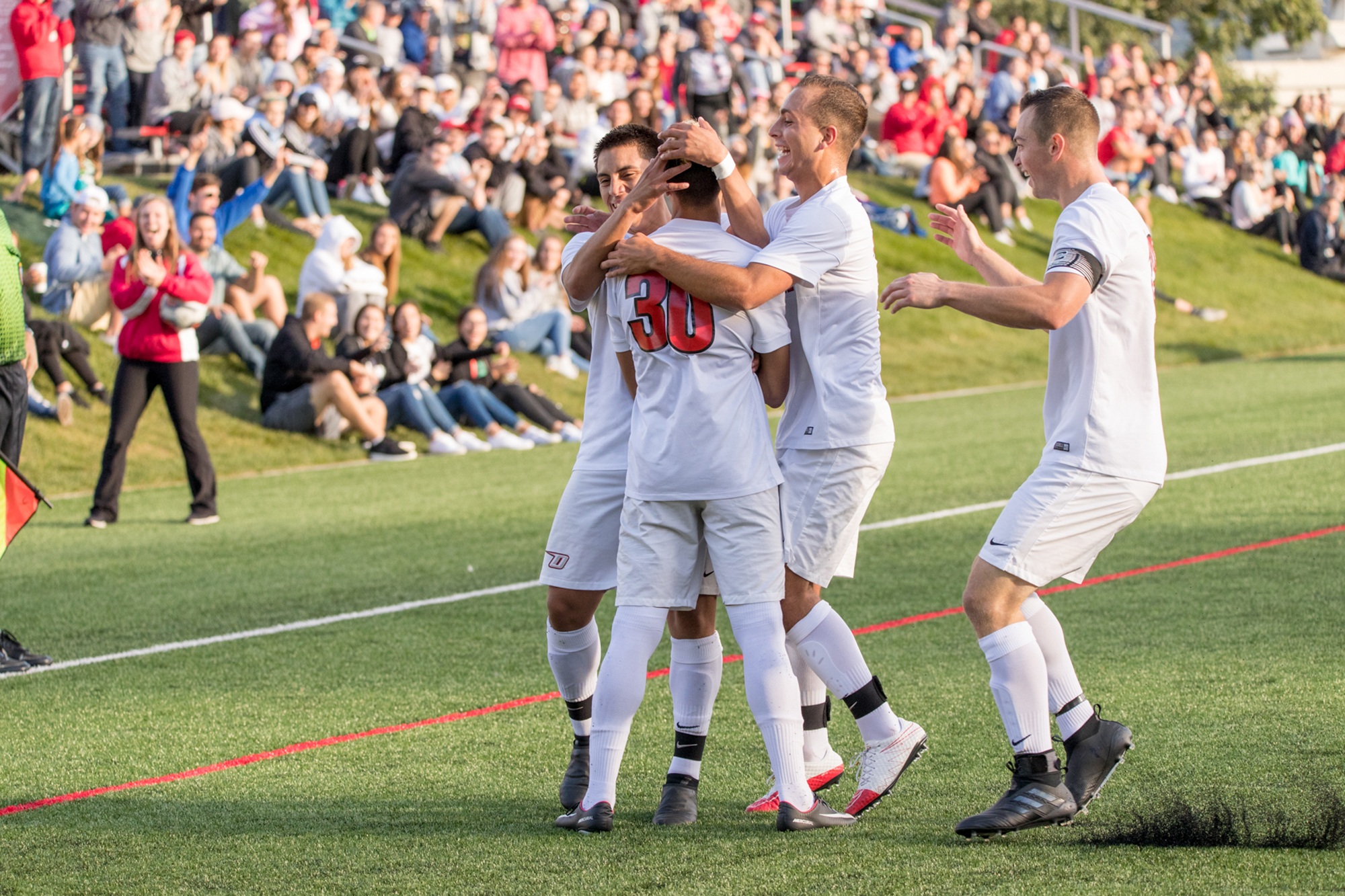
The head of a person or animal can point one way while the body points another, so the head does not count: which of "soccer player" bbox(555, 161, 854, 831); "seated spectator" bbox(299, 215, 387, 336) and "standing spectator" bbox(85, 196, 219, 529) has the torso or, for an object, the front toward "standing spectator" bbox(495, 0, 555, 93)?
the soccer player

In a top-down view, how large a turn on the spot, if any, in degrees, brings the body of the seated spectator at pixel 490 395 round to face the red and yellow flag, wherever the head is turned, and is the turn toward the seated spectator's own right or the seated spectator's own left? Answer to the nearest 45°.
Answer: approximately 45° to the seated spectator's own right

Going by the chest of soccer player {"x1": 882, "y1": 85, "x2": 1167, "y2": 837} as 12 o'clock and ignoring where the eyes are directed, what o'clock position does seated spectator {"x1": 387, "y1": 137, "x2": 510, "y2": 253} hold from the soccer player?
The seated spectator is roughly at 2 o'clock from the soccer player.

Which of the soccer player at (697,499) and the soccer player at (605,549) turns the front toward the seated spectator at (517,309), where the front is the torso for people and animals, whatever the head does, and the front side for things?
the soccer player at (697,499)

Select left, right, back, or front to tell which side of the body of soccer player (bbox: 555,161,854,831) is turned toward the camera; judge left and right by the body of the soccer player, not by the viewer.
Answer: back

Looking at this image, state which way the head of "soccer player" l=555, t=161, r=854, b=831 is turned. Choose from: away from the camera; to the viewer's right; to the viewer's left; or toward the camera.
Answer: away from the camera

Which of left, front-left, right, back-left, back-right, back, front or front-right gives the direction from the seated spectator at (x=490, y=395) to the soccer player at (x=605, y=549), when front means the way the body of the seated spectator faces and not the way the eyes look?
front-right

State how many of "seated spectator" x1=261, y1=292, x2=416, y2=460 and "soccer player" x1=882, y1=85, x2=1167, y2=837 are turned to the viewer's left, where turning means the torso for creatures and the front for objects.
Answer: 1

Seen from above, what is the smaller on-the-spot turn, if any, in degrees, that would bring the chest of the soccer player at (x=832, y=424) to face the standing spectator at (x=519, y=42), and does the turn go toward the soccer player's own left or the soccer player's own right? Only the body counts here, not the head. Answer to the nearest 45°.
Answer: approximately 90° to the soccer player's own right

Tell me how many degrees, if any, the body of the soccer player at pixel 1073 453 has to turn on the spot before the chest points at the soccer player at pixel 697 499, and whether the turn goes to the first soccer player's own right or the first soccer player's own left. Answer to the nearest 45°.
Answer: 0° — they already face them

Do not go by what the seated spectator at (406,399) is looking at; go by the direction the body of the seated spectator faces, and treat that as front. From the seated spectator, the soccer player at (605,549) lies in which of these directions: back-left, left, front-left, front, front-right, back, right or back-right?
front-right
